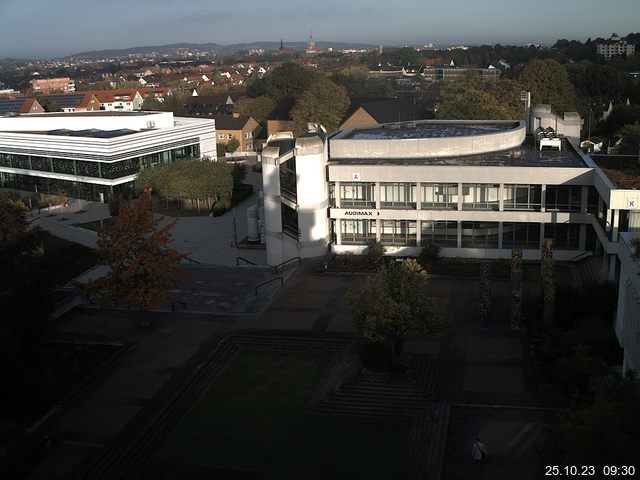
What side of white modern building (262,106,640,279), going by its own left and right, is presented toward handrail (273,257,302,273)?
right

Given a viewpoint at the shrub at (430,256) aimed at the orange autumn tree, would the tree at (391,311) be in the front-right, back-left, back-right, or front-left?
front-left

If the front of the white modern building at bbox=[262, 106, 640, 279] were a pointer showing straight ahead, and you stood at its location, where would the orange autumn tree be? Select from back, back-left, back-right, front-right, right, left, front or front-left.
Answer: front-right

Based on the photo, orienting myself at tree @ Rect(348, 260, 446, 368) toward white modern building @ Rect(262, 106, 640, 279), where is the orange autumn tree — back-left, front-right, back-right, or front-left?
front-left

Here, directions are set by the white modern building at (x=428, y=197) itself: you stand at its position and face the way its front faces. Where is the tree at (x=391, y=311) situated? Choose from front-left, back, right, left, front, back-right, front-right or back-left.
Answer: front

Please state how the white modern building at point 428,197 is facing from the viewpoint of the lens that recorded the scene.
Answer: facing the viewer

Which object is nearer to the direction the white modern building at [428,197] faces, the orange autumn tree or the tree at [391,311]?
the tree
